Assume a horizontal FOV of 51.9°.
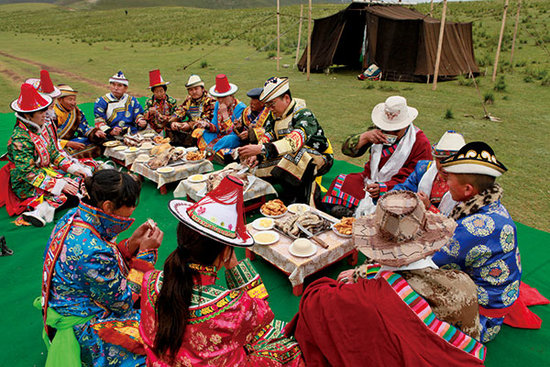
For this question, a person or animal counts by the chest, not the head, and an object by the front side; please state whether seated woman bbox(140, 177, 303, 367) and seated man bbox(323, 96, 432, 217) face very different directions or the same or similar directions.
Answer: very different directions

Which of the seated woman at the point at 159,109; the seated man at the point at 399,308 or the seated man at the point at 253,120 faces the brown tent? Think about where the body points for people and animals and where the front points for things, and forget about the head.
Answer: the seated man at the point at 399,308

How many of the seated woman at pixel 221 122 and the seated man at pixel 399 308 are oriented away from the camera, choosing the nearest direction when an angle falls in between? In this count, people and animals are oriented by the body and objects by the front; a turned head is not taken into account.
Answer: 1

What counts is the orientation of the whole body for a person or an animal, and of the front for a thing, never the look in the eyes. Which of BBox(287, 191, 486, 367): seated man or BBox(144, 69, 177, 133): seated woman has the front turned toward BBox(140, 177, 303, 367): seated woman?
BBox(144, 69, 177, 133): seated woman

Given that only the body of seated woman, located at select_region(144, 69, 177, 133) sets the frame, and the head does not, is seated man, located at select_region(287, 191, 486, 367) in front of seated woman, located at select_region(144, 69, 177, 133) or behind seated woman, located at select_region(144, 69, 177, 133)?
in front

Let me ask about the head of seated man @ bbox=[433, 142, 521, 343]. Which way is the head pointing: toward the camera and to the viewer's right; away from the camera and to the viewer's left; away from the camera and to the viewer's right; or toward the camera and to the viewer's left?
away from the camera and to the viewer's left

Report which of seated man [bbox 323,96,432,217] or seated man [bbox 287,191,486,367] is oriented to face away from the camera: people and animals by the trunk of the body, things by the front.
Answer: seated man [bbox 287,191,486,367]

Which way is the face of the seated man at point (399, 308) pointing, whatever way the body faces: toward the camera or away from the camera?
away from the camera

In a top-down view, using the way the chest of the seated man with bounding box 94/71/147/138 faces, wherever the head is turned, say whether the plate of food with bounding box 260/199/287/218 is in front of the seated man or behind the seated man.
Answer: in front

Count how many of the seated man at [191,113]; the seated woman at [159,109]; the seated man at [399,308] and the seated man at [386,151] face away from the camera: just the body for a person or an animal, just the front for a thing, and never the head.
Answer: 1

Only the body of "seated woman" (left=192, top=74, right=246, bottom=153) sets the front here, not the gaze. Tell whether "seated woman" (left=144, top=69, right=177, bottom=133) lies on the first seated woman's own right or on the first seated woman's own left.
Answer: on the first seated woman's own right

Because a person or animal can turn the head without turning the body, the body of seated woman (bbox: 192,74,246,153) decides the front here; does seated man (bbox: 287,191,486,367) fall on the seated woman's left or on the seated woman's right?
on the seated woman's left

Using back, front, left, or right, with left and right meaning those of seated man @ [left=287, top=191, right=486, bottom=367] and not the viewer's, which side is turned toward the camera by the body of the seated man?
back

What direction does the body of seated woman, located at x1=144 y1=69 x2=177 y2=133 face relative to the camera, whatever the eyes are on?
toward the camera

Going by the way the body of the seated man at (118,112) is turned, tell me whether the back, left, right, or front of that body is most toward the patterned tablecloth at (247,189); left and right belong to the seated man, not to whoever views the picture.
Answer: front

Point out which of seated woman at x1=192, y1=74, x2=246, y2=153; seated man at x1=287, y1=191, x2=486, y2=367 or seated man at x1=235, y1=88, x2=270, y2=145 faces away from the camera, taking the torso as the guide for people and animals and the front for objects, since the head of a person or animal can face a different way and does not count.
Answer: seated man at x1=287, y1=191, x2=486, y2=367

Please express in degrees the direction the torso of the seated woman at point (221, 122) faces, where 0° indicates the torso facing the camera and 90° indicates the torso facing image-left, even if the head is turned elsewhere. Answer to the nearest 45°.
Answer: approximately 45°

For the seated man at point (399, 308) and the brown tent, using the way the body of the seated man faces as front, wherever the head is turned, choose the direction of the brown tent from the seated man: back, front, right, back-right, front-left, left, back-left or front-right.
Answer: front
